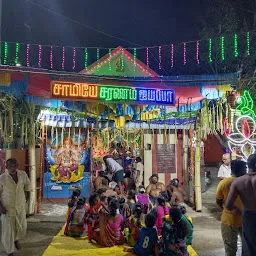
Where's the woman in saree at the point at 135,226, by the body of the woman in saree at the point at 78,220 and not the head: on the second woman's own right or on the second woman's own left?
on the second woman's own right

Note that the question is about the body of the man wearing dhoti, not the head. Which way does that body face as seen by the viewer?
toward the camera

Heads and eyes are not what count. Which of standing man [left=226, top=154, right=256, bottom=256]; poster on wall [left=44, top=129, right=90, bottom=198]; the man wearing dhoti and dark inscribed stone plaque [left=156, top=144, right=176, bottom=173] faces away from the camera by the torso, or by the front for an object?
the standing man

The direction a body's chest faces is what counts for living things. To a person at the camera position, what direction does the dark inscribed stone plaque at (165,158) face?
facing the viewer

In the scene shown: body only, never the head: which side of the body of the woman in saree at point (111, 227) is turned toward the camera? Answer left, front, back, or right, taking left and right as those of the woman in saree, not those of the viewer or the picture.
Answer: back

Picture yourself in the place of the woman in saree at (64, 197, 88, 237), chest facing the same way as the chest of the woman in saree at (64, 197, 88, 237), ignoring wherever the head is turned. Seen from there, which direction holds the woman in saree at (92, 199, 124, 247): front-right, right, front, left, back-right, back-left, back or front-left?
right

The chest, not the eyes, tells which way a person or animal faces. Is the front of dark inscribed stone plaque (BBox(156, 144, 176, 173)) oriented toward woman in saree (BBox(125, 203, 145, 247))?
yes

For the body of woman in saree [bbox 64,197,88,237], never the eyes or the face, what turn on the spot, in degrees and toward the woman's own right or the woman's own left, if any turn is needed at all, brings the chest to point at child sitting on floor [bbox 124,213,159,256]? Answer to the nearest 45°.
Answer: approximately 90° to the woman's own right

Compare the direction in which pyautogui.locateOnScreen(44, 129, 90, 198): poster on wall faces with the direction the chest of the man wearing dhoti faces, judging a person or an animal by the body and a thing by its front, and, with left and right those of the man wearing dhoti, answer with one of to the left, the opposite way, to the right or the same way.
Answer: the same way

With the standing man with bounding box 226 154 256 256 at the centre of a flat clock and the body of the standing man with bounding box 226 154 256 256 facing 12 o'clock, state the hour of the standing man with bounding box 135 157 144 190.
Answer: the standing man with bounding box 135 157 144 190 is roughly at 11 o'clock from the standing man with bounding box 226 154 256 256.

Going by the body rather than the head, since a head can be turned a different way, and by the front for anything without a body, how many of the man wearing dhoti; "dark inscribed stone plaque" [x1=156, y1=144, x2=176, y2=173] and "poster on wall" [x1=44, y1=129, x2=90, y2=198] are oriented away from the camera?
0

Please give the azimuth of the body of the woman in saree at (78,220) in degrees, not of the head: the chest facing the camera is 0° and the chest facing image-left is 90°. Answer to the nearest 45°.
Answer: approximately 225°

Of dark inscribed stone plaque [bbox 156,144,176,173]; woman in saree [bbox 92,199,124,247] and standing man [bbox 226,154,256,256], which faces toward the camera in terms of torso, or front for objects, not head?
the dark inscribed stone plaque

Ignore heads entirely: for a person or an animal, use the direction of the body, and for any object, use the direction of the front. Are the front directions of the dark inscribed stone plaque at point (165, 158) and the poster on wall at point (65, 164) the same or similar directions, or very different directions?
same or similar directions

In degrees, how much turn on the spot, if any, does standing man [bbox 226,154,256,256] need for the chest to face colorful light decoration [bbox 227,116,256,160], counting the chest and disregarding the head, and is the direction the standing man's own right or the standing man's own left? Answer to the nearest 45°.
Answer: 0° — they already face it

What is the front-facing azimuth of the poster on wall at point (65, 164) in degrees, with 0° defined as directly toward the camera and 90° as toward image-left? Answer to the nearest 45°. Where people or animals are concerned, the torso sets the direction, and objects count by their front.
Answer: approximately 0°

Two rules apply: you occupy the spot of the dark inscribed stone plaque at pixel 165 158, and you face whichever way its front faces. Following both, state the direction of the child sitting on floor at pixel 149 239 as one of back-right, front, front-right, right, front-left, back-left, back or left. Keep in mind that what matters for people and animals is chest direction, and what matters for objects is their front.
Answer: front

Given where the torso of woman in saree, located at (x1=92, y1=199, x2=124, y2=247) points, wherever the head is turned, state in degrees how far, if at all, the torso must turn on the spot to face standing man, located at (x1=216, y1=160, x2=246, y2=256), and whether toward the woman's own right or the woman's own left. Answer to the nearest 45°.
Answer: approximately 135° to the woman's own right

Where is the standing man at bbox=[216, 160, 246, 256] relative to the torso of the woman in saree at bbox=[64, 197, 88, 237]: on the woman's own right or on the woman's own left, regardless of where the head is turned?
on the woman's own right

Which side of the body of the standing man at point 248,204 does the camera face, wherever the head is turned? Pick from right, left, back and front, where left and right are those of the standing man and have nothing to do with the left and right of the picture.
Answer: back
